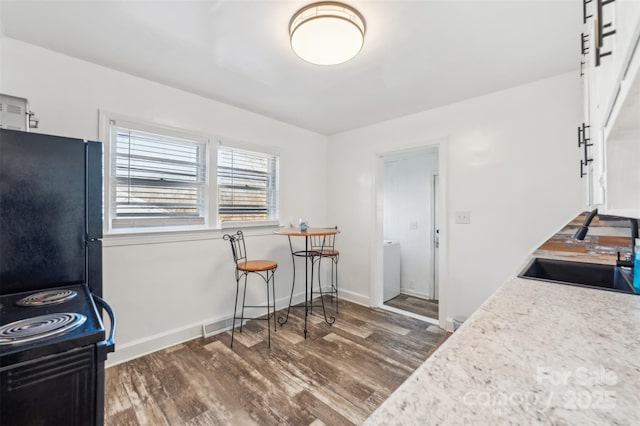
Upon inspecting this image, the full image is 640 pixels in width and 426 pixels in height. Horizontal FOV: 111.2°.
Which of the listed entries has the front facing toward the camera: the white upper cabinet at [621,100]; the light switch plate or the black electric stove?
the light switch plate

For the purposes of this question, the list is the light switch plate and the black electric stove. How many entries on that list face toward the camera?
1

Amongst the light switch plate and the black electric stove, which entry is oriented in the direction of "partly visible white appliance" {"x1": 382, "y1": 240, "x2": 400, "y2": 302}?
the black electric stove

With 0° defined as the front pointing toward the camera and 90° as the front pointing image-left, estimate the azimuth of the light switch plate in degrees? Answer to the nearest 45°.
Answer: approximately 0°

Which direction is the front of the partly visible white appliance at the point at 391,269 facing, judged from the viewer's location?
facing the viewer and to the right of the viewer

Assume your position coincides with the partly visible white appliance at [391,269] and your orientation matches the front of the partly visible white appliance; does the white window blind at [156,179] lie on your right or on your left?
on your right

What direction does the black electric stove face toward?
to the viewer's right

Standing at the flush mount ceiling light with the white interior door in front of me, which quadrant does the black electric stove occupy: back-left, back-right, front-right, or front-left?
back-left

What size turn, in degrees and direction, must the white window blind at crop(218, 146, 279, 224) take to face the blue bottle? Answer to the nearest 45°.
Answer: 0° — it already faces it

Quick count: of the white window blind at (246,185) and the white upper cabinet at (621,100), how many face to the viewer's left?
1

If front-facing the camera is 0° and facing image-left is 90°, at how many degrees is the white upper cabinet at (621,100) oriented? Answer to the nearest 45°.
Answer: approximately 90°

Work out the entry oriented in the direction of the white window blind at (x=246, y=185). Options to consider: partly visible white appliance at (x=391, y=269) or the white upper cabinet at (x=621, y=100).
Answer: the white upper cabinet

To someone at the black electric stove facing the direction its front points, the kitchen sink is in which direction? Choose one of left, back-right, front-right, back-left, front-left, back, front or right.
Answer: front-right

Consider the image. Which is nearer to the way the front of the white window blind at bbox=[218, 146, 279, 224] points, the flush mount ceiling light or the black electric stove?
the flush mount ceiling light
